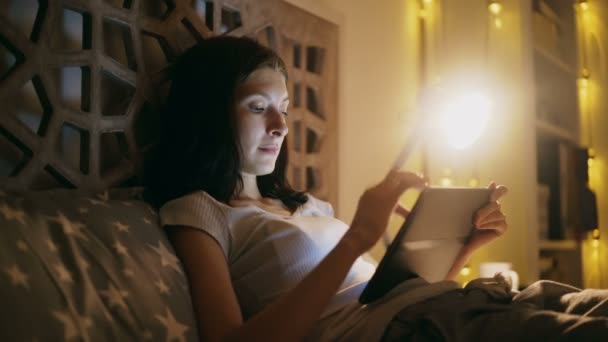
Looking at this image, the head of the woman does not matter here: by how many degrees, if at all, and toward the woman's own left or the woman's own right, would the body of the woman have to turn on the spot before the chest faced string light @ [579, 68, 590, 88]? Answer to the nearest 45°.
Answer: approximately 90° to the woman's own left

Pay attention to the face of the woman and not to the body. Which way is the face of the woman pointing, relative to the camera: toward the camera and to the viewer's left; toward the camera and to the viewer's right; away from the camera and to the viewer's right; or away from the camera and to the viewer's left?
toward the camera and to the viewer's right

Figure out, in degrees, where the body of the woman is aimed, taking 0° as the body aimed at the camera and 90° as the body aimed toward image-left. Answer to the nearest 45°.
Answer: approximately 315°

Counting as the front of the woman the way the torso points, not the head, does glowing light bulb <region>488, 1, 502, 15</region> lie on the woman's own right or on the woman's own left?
on the woman's own left
